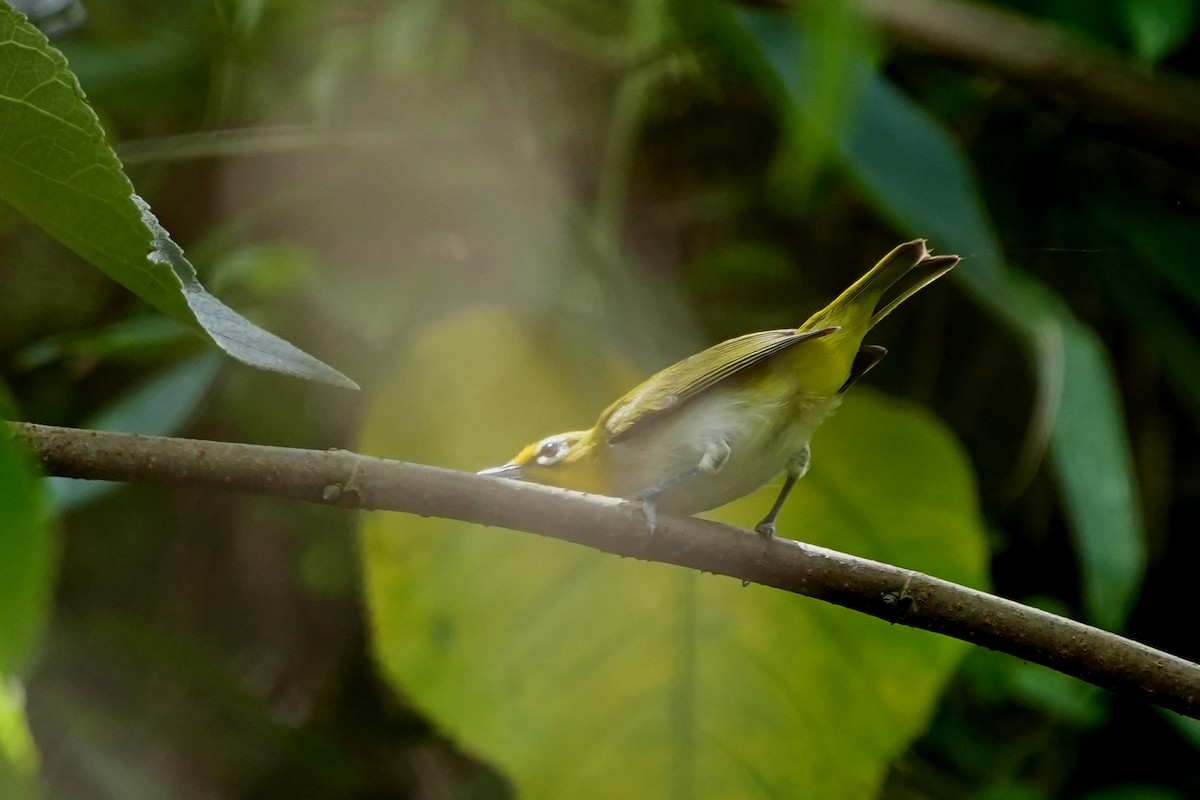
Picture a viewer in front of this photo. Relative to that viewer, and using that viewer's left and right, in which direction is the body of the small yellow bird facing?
facing to the left of the viewer
